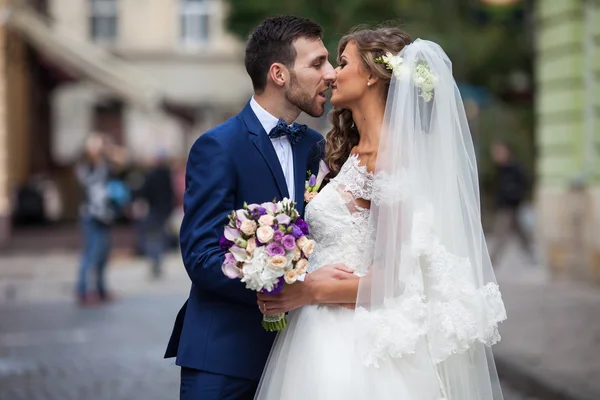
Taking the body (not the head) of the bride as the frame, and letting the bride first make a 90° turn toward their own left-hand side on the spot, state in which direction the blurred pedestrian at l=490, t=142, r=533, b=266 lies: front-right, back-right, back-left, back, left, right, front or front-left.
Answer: back

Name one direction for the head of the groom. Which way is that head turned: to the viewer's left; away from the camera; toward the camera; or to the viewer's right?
to the viewer's right

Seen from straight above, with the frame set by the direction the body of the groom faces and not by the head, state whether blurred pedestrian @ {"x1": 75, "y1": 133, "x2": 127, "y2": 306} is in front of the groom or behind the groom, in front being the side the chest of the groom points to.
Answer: behind

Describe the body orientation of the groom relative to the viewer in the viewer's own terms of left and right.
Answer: facing the viewer and to the right of the viewer

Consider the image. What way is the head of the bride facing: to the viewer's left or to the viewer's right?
to the viewer's left

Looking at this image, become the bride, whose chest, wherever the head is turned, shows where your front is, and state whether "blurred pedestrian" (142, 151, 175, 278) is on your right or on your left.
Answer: on your right

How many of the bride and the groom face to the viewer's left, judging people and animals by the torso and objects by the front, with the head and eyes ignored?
1

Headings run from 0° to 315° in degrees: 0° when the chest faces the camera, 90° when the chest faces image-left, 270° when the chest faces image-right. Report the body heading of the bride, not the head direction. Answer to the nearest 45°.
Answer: approximately 90°
